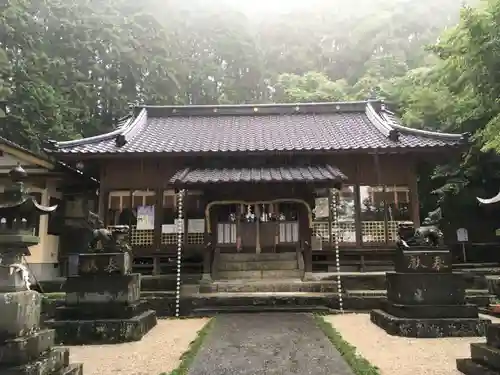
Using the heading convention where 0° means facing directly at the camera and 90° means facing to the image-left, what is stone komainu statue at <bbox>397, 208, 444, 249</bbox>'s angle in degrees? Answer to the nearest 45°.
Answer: approximately 90°

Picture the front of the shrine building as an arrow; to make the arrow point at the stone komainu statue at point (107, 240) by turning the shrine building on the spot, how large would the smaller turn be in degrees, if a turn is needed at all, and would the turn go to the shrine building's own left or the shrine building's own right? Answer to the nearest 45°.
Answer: approximately 45° to the shrine building's own right

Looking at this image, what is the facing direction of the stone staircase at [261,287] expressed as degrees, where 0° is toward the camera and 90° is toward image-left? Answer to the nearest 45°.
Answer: approximately 0°

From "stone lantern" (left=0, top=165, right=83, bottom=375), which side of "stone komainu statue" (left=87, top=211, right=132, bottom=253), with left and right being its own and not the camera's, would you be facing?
right

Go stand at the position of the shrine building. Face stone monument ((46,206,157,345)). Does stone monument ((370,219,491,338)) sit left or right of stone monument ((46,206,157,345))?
left

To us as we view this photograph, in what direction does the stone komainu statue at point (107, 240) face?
facing to the right of the viewer

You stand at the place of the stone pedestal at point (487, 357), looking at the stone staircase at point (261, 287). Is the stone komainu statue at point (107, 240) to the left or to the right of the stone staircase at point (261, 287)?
left

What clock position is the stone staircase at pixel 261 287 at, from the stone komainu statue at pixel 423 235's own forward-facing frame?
The stone staircase is roughly at 1 o'clock from the stone komainu statue.

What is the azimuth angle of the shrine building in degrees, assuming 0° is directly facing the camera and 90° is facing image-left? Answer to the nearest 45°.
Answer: approximately 0°
